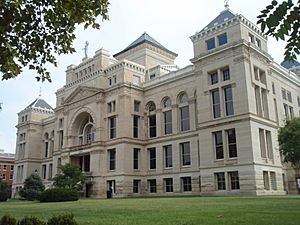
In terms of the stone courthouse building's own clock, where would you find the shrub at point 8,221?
The shrub is roughly at 11 o'clock from the stone courthouse building.

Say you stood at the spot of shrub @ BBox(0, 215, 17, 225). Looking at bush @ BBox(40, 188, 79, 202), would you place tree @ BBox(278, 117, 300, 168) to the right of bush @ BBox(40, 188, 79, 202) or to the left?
right

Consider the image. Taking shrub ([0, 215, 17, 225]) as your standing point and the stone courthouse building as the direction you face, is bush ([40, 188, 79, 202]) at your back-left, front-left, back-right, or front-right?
front-left

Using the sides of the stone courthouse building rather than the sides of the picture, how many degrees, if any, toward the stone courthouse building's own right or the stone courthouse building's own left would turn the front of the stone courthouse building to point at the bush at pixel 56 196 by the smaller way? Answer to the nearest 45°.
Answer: approximately 45° to the stone courthouse building's own right

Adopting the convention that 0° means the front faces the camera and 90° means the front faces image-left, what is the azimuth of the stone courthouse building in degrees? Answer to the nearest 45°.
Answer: approximately 45°

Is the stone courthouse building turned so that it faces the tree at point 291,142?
no

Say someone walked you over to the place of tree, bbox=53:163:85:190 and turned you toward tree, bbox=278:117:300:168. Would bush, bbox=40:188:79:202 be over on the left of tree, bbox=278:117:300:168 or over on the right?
right
